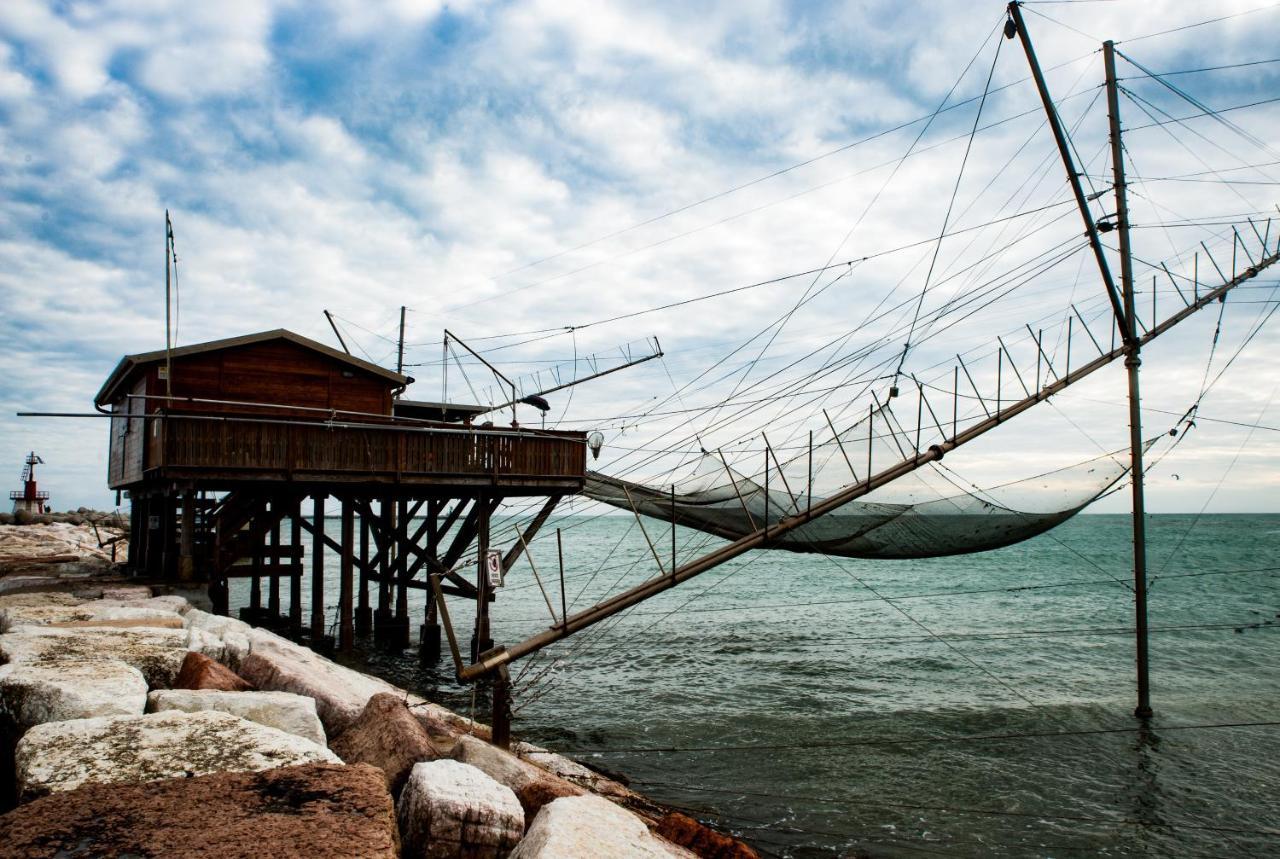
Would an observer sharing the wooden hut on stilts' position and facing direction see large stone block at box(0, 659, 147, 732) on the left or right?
on its right

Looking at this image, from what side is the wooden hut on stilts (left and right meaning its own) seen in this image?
right

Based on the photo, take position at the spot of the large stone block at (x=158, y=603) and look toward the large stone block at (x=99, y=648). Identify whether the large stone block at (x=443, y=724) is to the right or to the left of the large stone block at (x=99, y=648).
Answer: left

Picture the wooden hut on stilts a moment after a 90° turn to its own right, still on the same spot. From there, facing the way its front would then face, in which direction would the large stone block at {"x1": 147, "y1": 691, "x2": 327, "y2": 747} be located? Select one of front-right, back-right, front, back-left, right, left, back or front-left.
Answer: left

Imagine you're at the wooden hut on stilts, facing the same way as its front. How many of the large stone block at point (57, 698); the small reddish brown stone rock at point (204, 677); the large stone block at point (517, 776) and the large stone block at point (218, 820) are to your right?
4

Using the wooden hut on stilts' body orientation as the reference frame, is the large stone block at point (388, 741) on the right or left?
on its right

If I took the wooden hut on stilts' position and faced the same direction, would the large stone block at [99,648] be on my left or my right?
on my right

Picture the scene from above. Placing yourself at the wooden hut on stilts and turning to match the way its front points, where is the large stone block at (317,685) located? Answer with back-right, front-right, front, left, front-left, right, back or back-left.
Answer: front

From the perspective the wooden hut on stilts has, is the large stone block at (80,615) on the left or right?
on its right
